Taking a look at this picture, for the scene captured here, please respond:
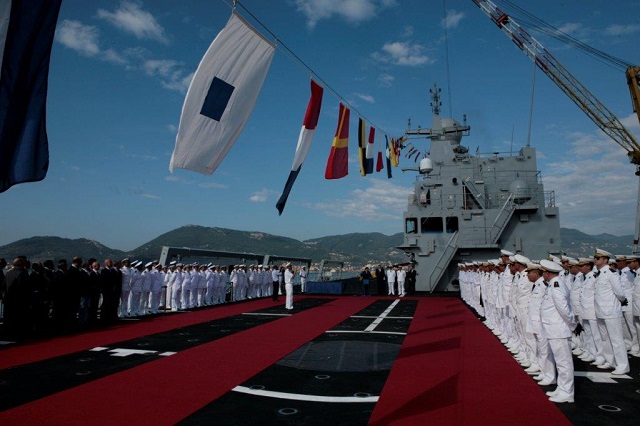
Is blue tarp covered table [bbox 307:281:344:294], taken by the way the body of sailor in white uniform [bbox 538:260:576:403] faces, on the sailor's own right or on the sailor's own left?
on the sailor's own right

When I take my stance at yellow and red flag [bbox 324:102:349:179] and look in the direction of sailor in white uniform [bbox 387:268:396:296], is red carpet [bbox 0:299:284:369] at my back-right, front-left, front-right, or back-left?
back-left

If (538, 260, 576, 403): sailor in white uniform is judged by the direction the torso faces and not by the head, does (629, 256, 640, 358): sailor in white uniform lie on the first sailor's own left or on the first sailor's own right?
on the first sailor's own right

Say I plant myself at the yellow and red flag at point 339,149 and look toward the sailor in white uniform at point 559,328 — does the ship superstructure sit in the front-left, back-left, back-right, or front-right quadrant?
back-left

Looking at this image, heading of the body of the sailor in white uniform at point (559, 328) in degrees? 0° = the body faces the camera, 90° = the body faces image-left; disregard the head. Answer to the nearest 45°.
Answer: approximately 90°

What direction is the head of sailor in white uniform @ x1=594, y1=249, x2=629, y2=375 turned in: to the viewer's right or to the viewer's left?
to the viewer's left

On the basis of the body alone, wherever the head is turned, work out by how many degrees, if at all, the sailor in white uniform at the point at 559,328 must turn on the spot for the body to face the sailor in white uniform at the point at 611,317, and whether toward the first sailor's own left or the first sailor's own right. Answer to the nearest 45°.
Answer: approximately 90° to the first sailor's own right
